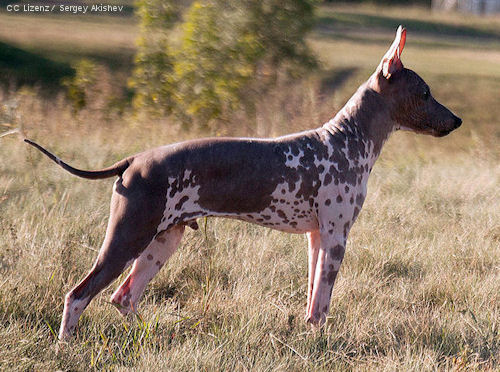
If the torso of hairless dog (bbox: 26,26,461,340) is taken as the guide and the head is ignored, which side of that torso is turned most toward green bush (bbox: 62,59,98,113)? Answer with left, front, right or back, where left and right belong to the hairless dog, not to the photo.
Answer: left

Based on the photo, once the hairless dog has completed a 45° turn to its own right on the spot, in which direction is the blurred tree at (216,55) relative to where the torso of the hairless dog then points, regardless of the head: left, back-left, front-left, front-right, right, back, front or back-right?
back-left

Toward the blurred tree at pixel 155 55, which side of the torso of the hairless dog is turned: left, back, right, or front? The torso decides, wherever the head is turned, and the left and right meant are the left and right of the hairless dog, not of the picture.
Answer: left

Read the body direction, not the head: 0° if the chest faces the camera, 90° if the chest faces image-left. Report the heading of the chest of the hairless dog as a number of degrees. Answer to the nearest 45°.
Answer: approximately 270°
